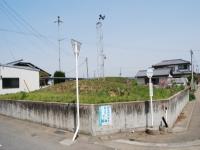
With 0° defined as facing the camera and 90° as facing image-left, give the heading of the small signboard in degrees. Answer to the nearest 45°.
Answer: approximately 0°

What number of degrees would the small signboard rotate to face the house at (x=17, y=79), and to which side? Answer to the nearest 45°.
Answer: approximately 135° to its right
